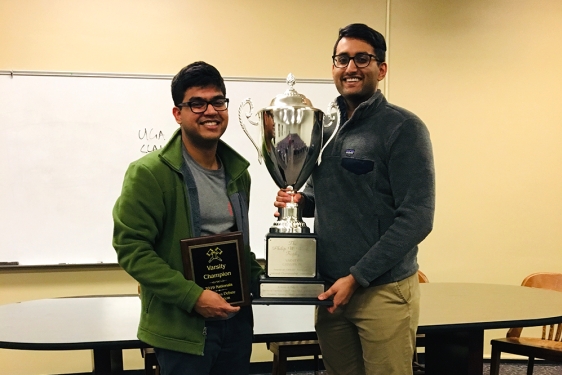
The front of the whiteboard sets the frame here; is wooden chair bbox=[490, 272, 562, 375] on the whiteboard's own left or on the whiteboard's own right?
on the whiteboard's own left

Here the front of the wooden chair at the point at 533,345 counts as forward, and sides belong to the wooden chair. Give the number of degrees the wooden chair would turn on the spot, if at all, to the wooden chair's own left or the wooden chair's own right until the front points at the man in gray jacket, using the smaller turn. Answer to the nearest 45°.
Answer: approximately 45° to the wooden chair's own left

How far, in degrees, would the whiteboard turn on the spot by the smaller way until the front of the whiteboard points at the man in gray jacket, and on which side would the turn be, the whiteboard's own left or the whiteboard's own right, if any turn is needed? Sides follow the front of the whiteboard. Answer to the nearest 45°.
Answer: approximately 45° to the whiteboard's own left

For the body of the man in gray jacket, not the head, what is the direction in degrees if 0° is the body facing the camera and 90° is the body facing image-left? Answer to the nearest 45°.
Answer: approximately 45°

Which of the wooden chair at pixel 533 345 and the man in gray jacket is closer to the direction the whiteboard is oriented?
the man in gray jacket

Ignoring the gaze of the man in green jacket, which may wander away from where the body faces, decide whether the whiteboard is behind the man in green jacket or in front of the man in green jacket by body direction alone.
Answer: behind

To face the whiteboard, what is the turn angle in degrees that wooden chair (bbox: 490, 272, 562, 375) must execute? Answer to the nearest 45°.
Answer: approximately 45° to its right
